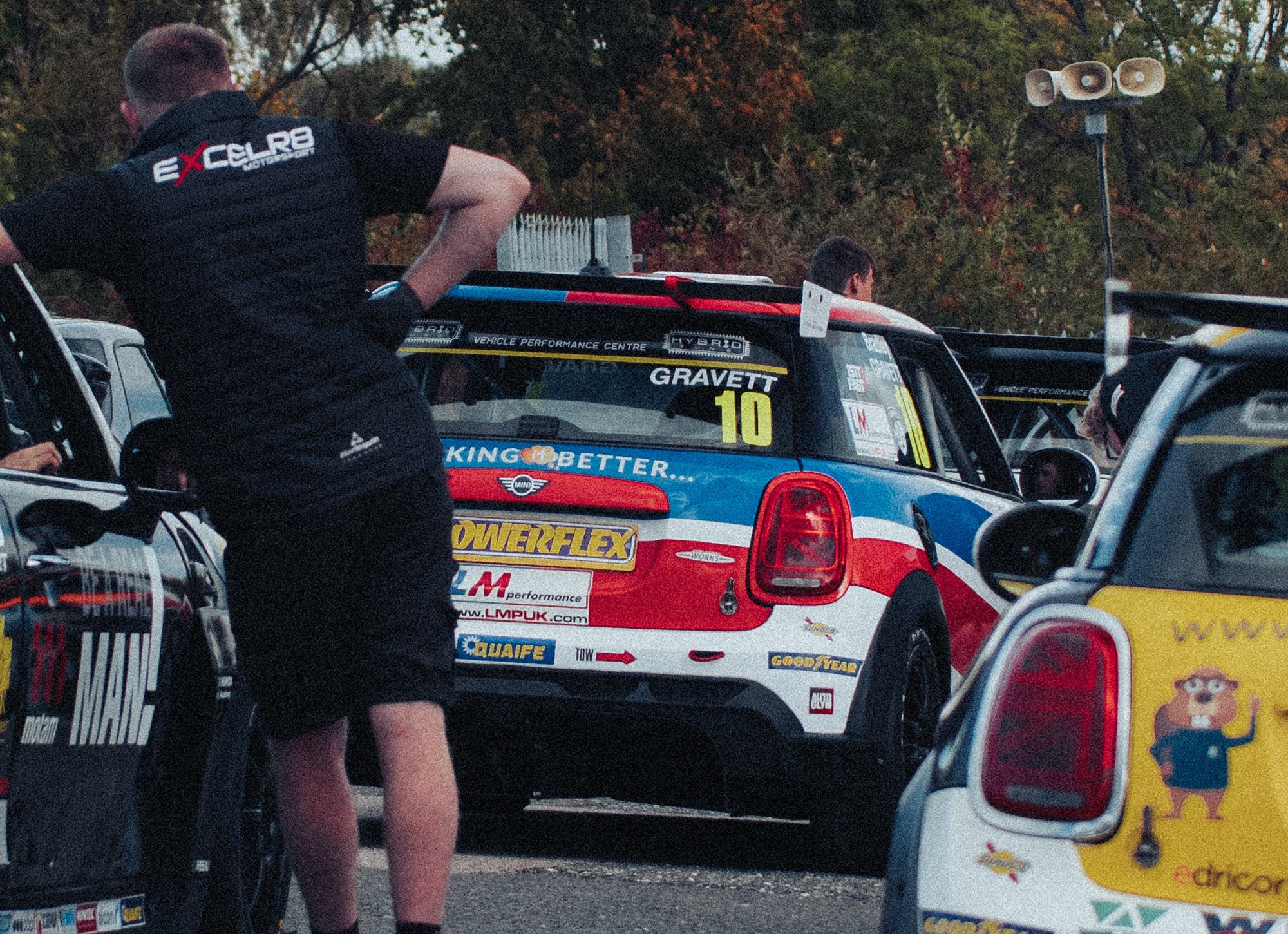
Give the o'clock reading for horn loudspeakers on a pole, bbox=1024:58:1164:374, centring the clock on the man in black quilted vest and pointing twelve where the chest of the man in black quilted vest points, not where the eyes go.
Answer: The horn loudspeakers on a pole is roughly at 1 o'clock from the man in black quilted vest.

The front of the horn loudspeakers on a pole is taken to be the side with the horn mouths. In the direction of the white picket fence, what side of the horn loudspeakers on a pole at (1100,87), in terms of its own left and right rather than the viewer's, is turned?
right

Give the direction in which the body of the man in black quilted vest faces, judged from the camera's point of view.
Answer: away from the camera

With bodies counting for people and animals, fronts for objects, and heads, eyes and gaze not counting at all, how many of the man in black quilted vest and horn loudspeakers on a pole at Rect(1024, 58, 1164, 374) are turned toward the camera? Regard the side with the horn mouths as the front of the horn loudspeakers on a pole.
1

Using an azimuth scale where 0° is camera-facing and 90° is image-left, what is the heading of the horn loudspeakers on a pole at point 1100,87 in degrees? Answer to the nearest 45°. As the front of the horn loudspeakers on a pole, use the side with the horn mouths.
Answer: approximately 0°
